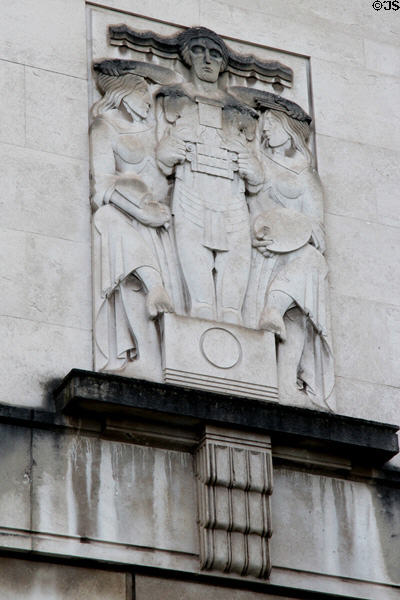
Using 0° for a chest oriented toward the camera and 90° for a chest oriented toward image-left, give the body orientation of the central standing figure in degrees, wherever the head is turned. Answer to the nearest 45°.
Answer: approximately 0°
